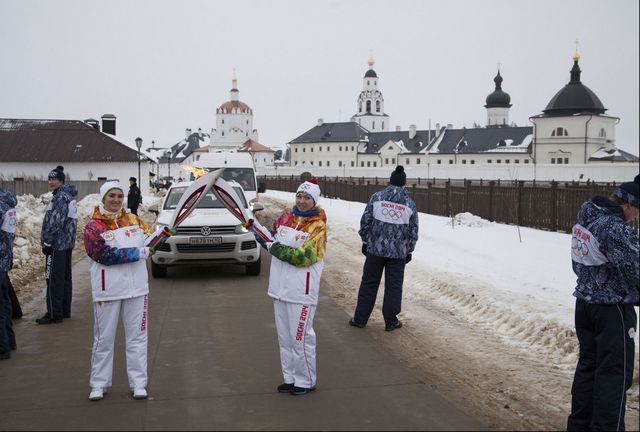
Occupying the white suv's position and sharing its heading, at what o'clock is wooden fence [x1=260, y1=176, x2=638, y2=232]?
The wooden fence is roughly at 8 o'clock from the white suv.

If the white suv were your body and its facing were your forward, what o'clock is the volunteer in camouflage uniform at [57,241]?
The volunteer in camouflage uniform is roughly at 1 o'clock from the white suv.

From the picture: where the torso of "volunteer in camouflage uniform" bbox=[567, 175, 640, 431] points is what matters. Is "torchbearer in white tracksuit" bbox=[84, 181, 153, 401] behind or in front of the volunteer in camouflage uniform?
behind

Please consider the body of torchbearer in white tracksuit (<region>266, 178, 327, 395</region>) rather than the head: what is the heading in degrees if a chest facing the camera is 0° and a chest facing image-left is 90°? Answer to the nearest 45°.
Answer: approximately 45°

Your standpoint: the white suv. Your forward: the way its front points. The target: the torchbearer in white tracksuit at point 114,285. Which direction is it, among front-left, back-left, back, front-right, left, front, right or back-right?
front

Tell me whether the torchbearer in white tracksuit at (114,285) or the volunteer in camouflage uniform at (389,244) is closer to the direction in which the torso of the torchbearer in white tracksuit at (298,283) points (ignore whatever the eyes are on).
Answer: the torchbearer in white tracksuit

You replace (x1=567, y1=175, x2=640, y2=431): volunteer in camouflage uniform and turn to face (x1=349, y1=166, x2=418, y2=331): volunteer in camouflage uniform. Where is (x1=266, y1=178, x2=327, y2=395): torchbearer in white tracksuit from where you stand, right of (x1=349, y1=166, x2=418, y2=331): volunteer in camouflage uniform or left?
left

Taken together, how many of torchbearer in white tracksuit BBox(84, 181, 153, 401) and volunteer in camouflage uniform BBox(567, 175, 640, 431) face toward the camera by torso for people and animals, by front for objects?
1

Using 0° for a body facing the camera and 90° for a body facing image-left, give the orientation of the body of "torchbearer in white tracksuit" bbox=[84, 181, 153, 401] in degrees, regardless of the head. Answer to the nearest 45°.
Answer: approximately 0°

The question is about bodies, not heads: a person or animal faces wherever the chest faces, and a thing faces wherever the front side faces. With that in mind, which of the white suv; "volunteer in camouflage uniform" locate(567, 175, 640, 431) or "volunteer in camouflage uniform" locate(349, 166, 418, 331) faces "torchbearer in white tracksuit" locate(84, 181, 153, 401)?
the white suv

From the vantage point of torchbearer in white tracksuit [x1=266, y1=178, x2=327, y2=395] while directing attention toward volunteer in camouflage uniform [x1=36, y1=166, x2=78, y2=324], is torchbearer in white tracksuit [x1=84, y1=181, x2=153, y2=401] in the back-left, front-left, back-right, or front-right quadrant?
front-left

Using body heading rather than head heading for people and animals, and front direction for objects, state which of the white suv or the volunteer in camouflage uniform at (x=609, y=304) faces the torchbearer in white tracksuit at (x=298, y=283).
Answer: the white suv

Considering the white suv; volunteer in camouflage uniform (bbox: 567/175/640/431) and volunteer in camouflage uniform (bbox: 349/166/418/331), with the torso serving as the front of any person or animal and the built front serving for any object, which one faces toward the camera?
the white suv

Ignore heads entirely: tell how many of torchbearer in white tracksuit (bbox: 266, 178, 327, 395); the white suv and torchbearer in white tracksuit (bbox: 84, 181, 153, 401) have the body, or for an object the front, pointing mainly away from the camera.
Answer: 0

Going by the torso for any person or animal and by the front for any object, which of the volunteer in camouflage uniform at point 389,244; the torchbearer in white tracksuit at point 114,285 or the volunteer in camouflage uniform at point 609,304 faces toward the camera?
the torchbearer in white tracksuit

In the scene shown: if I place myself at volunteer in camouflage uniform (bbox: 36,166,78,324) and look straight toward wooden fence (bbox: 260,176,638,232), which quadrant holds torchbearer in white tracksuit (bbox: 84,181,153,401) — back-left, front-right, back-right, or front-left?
back-right
